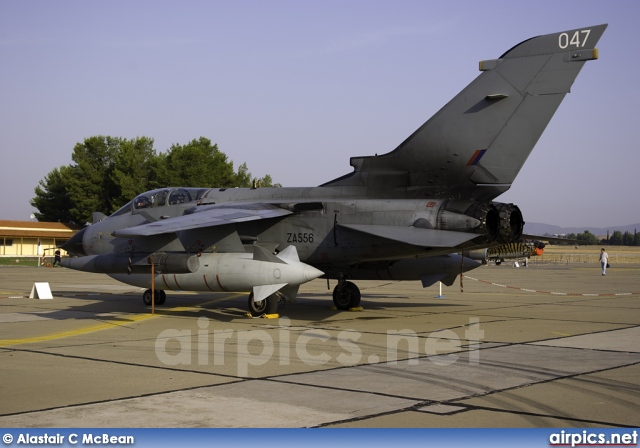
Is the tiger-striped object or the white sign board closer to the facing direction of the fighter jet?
the white sign board

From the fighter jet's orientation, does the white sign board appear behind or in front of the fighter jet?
in front

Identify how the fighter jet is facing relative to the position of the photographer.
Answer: facing away from the viewer and to the left of the viewer
